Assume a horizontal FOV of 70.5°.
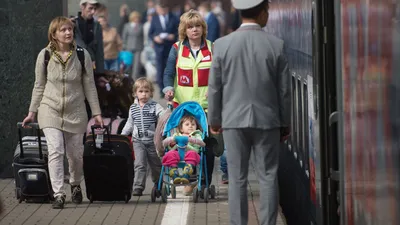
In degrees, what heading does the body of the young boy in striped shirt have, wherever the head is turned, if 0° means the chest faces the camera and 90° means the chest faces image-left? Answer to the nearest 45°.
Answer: approximately 0°

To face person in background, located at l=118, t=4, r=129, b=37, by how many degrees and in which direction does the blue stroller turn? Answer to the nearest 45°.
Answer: approximately 180°

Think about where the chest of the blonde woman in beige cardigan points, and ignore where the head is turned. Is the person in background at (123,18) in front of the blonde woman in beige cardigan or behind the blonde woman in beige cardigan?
behind

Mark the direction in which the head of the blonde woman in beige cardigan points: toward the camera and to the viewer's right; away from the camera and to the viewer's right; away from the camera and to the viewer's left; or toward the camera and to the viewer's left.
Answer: toward the camera and to the viewer's right
